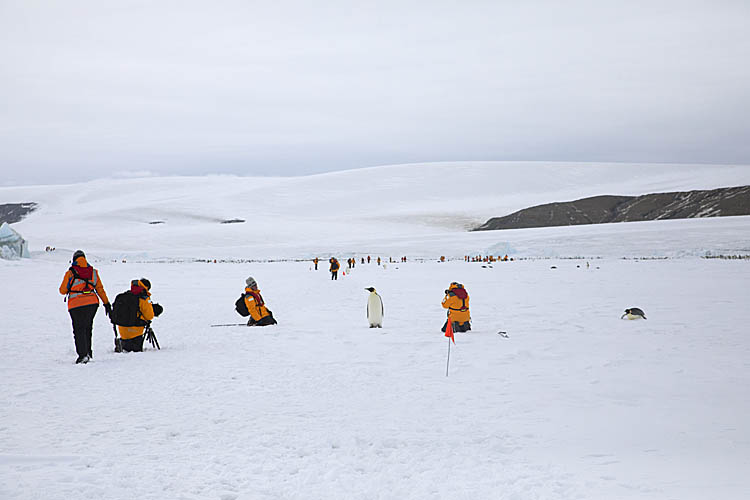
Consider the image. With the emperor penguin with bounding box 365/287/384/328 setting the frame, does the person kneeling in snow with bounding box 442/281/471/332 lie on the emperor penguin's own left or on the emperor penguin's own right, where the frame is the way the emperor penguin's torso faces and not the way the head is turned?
on the emperor penguin's own left

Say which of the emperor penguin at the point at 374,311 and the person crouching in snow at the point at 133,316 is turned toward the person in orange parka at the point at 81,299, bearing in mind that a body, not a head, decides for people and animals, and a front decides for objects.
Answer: the emperor penguin

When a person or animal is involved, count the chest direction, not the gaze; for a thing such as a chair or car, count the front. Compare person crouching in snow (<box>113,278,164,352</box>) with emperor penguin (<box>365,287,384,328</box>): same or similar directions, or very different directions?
very different directions

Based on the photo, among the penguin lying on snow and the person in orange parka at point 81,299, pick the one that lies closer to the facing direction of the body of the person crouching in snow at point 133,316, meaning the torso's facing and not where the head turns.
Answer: the penguin lying on snow

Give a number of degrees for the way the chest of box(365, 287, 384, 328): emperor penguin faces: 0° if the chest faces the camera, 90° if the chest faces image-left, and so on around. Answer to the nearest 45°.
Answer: approximately 45°

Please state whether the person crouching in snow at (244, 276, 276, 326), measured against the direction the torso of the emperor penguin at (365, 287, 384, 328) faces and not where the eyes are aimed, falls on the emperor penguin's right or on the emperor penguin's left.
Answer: on the emperor penguin's right

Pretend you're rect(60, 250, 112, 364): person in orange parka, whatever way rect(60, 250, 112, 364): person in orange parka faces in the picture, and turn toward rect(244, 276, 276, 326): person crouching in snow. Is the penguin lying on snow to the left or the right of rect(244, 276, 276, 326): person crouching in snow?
right

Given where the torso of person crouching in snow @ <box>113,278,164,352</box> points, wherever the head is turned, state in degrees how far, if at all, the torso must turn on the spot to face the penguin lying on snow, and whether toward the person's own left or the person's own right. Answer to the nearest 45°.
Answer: approximately 45° to the person's own right

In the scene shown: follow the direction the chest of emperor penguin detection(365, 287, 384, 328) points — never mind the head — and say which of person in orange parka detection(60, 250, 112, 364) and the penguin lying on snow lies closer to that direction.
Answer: the person in orange parka

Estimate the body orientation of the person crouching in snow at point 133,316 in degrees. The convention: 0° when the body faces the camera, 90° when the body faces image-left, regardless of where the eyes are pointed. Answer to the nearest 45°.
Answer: approximately 225°

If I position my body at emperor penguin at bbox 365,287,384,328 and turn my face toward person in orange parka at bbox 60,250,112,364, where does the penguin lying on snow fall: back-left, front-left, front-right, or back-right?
back-left

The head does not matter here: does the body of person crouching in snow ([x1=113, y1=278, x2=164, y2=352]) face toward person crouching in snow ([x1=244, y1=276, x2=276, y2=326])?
yes

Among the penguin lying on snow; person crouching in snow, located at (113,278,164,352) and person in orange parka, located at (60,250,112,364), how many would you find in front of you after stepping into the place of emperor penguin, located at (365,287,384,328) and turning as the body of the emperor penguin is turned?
2
